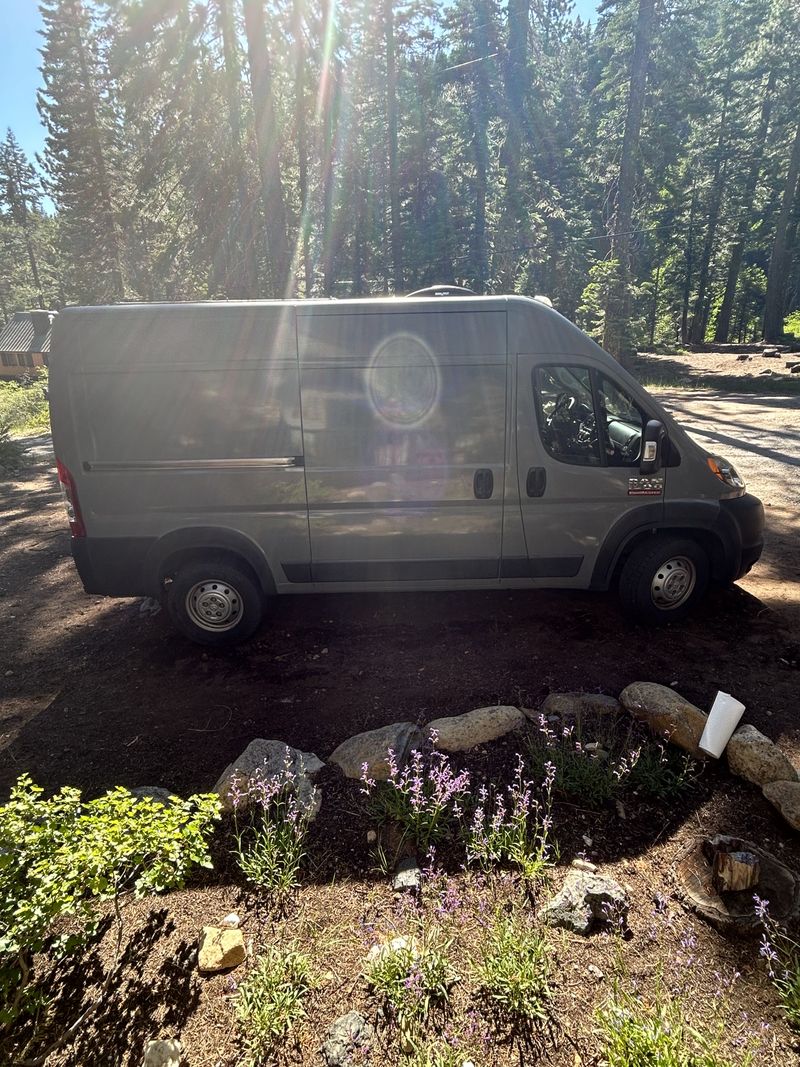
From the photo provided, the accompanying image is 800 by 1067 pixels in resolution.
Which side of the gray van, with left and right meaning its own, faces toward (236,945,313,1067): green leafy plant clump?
right

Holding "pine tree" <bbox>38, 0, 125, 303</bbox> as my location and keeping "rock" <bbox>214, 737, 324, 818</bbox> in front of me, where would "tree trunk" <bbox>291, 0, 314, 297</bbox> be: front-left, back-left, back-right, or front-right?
front-left

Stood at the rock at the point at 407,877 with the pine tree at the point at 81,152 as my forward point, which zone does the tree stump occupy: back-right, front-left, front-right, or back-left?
back-right

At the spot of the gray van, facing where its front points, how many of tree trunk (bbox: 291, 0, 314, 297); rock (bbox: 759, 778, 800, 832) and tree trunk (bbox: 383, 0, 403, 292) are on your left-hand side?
2

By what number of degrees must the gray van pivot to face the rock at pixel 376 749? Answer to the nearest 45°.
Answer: approximately 90° to its right

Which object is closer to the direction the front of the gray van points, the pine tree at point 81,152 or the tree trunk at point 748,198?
the tree trunk

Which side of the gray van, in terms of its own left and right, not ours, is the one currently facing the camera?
right

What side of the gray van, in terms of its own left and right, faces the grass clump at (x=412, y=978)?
right

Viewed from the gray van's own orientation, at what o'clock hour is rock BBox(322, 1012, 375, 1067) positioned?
The rock is roughly at 3 o'clock from the gray van.

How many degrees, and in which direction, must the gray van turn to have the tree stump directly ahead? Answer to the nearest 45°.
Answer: approximately 45° to its right

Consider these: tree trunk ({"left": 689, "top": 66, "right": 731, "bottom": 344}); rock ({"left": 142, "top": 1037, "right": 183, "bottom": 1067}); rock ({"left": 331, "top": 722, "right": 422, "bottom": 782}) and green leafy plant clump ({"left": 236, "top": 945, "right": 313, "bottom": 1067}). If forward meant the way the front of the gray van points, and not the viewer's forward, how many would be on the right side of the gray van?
3

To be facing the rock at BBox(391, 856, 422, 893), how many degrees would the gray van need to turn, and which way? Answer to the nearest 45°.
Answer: approximately 90° to its right

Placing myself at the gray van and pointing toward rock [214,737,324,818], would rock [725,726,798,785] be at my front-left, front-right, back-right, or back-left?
front-left

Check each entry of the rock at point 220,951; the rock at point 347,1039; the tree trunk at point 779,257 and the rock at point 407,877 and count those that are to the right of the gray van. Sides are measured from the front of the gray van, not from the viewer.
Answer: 3

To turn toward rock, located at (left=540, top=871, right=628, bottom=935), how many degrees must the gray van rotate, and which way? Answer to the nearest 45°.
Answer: approximately 90° to its right
